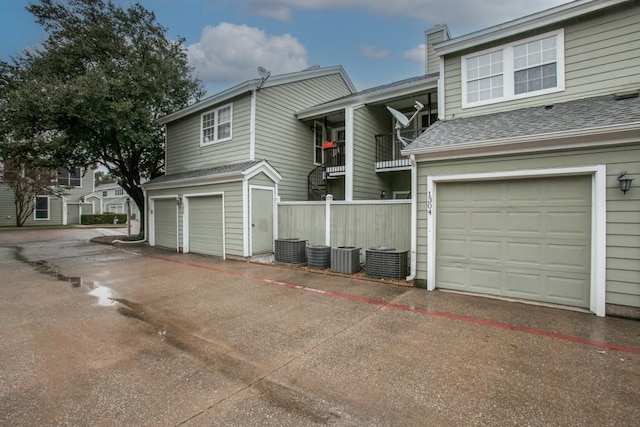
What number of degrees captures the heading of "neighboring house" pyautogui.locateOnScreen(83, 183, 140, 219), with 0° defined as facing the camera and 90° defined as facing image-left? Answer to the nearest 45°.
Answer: approximately 0°

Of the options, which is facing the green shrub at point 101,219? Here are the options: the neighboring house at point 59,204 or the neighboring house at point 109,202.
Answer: the neighboring house at point 109,202

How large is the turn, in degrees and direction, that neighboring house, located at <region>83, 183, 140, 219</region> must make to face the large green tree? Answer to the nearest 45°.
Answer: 0° — it already faces it

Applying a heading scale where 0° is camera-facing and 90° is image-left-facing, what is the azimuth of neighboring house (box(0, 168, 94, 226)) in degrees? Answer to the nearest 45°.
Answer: approximately 0°

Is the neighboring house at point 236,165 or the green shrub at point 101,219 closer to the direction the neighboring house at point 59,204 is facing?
the neighboring house

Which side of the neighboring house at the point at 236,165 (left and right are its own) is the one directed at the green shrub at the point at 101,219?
right

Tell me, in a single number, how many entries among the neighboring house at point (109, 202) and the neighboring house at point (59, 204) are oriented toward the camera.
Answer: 2

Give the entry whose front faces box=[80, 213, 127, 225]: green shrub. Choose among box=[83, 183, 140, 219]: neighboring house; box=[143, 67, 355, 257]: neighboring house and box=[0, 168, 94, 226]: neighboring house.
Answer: box=[83, 183, 140, 219]: neighboring house

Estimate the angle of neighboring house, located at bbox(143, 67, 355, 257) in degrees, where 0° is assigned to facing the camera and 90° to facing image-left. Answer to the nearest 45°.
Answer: approximately 45°
